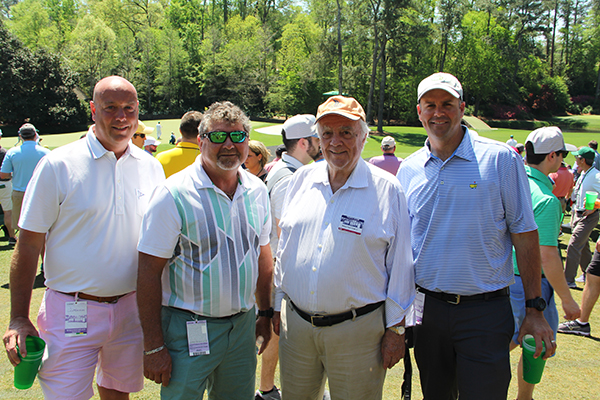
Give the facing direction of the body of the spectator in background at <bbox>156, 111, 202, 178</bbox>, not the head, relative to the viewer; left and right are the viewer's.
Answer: facing away from the viewer

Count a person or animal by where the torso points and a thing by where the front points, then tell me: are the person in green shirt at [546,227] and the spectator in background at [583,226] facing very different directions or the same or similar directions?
very different directions

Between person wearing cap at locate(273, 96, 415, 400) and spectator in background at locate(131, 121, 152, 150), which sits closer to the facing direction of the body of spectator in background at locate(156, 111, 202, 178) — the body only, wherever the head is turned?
the spectator in background

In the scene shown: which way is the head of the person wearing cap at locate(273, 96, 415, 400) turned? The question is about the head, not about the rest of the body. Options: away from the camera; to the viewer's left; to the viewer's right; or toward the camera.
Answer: toward the camera

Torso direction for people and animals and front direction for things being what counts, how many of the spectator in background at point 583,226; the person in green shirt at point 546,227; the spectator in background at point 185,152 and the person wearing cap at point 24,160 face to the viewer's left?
1

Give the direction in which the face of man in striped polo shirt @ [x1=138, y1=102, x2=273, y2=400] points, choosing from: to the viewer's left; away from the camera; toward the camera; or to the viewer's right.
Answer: toward the camera

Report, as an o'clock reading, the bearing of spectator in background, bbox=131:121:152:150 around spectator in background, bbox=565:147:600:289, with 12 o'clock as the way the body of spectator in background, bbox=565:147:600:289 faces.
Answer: spectator in background, bbox=131:121:152:150 is roughly at 11 o'clock from spectator in background, bbox=565:147:600:289.

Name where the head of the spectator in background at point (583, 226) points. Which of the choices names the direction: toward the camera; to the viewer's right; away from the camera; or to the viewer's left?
to the viewer's left

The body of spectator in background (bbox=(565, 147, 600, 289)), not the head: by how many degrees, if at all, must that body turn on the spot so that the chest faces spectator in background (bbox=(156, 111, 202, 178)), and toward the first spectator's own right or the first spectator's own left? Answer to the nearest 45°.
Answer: approximately 45° to the first spectator's own left

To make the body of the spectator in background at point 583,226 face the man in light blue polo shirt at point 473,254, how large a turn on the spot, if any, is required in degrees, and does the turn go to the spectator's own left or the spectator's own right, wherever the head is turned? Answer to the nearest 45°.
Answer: approximately 90° to the spectator's own left

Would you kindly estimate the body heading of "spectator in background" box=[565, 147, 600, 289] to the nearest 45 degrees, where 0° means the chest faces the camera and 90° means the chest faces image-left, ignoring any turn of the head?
approximately 90°
